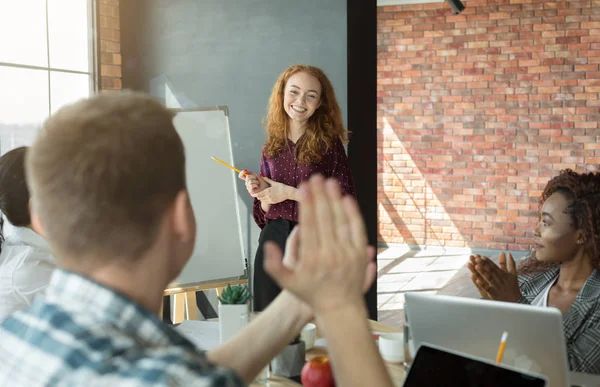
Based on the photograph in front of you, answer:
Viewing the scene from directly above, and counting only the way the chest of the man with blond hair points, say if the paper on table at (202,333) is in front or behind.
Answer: in front

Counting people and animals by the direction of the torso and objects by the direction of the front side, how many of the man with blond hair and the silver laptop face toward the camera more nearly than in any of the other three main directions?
0

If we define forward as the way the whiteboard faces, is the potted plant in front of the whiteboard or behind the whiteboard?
in front

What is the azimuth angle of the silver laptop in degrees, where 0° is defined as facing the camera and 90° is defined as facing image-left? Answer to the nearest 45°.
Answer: approximately 225°

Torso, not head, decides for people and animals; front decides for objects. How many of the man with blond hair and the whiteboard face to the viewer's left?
0

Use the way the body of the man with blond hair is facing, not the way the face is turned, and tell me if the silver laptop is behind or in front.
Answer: in front

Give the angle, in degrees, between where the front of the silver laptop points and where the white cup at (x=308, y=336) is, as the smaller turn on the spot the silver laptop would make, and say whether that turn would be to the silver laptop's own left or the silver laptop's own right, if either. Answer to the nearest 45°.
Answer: approximately 90° to the silver laptop's own left

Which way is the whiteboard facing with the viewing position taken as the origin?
facing the viewer and to the right of the viewer

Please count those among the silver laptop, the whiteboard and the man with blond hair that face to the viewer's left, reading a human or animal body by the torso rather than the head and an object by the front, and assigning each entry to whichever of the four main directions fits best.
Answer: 0

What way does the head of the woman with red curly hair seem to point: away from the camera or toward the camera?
toward the camera

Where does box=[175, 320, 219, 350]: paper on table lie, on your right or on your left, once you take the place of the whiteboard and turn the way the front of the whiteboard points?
on your right
